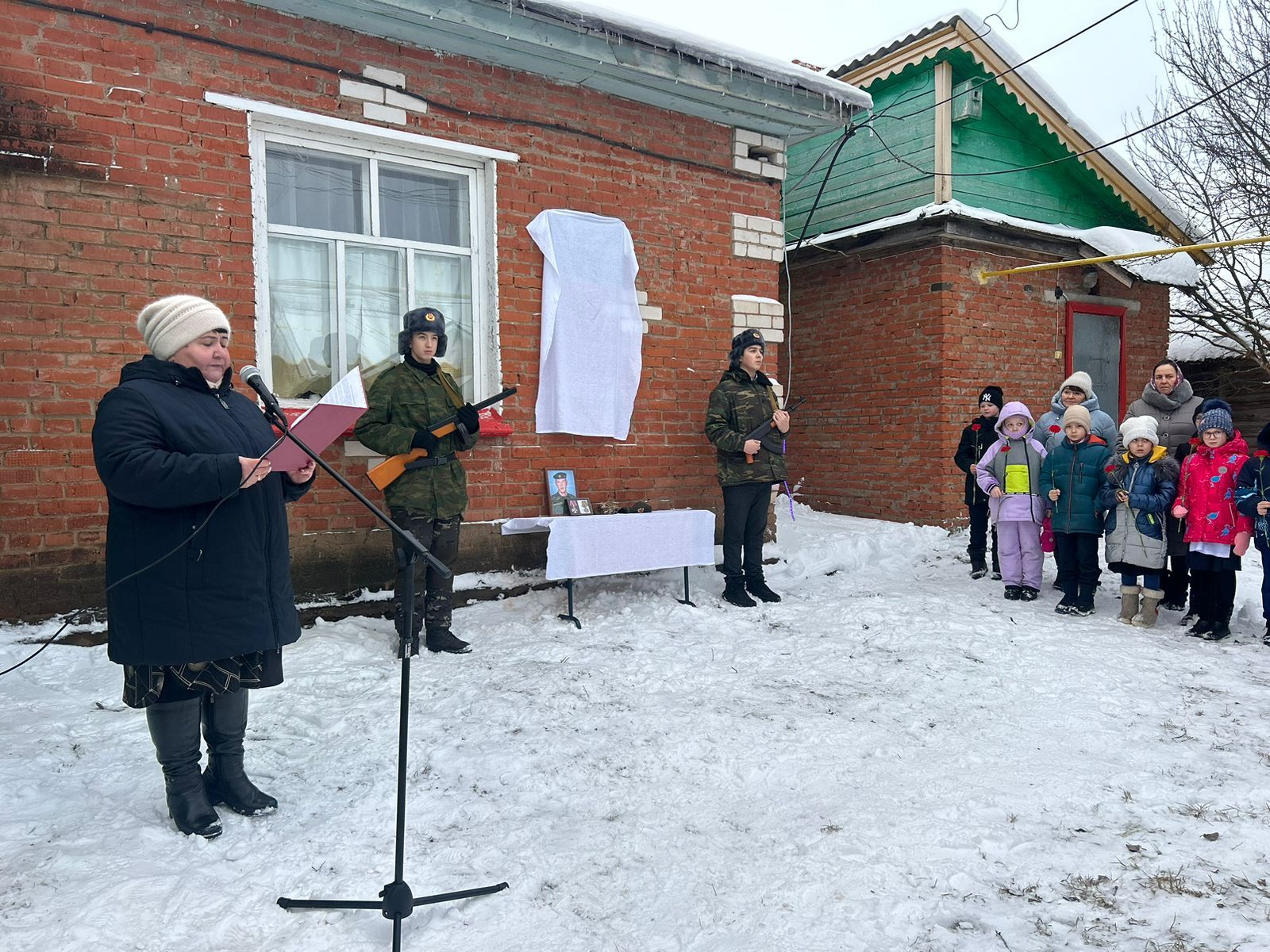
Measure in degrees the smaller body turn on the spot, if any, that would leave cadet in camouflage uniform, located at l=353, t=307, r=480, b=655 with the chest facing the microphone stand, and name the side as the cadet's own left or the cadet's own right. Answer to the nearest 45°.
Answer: approximately 45° to the cadet's own right

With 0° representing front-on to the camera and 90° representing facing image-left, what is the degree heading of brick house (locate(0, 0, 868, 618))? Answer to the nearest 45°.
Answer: approximately 315°

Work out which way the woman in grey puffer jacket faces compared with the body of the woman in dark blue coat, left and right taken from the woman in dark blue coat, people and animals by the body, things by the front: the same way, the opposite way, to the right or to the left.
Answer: to the right

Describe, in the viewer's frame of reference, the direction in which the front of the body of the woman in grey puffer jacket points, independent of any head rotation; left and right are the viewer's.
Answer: facing the viewer

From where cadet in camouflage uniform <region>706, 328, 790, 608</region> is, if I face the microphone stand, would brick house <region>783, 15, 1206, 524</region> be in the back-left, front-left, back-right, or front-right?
back-left

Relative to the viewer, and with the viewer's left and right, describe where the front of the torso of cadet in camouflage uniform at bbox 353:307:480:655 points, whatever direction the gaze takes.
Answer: facing the viewer and to the right of the viewer

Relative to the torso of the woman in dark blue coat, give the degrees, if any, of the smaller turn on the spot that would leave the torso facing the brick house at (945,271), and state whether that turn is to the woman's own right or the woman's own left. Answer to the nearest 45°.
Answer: approximately 90° to the woman's own left

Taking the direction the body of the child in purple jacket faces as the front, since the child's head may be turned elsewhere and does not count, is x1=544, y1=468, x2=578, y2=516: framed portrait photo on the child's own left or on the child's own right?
on the child's own right

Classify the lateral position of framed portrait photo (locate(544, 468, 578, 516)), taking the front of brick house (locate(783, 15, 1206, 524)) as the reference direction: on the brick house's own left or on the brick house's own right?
on the brick house's own right

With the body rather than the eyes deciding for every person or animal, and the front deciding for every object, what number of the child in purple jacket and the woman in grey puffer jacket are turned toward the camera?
2

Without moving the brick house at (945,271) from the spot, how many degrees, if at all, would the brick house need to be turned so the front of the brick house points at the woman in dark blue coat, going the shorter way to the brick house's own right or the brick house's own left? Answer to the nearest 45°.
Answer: approximately 45° to the brick house's own right

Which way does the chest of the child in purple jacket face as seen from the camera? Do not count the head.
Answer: toward the camera

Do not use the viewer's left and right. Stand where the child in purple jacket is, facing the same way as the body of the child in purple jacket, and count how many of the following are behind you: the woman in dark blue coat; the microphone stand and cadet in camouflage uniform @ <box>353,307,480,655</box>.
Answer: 0

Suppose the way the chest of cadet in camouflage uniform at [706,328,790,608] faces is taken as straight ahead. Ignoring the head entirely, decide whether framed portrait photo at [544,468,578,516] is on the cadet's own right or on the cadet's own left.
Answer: on the cadet's own right

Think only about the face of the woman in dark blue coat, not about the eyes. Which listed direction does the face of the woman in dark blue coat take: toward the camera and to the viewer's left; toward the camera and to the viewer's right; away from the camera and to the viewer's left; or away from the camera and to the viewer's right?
toward the camera and to the viewer's right

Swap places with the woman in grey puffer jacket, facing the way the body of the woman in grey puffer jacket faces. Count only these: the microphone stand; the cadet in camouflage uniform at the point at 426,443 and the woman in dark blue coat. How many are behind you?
0
